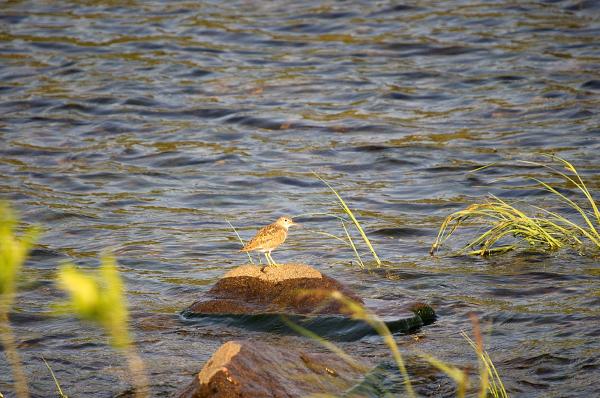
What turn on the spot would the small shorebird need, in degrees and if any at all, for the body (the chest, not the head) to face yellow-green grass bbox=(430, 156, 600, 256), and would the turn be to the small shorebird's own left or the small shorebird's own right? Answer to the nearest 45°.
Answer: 0° — it already faces it

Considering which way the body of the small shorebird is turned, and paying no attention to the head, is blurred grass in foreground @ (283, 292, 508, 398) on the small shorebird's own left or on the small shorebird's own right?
on the small shorebird's own right

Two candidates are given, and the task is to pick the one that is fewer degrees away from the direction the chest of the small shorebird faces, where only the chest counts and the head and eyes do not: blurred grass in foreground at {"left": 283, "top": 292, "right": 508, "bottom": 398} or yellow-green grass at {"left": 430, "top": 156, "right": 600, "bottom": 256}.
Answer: the yellow-green grass

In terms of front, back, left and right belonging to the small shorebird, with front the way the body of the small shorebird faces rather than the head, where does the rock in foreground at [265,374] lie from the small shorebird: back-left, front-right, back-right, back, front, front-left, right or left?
right

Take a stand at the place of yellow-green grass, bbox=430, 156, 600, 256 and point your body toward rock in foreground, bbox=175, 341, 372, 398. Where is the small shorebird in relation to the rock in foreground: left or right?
right

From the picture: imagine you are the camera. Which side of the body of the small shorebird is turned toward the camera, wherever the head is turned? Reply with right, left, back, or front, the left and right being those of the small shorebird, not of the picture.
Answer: right

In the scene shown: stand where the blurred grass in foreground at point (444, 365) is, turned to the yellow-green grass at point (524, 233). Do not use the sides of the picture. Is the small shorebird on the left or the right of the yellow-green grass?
left
